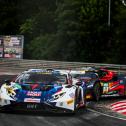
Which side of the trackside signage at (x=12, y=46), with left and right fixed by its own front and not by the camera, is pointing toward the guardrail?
front

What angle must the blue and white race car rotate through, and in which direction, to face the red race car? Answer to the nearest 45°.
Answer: approximately 135° to its left

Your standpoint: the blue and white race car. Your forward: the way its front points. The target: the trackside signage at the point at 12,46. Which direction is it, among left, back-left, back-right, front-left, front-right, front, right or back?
back

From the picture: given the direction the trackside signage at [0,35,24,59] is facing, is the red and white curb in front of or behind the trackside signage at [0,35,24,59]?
in front

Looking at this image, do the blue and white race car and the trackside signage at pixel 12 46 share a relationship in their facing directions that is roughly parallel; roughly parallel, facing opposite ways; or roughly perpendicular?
roughly parallel

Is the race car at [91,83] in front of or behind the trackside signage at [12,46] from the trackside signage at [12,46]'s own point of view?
in front

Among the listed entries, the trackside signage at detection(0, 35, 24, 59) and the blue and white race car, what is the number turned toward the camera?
2

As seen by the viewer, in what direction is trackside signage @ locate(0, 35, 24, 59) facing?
toward the camera

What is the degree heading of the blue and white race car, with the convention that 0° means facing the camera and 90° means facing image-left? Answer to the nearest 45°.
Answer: approximately 0°
